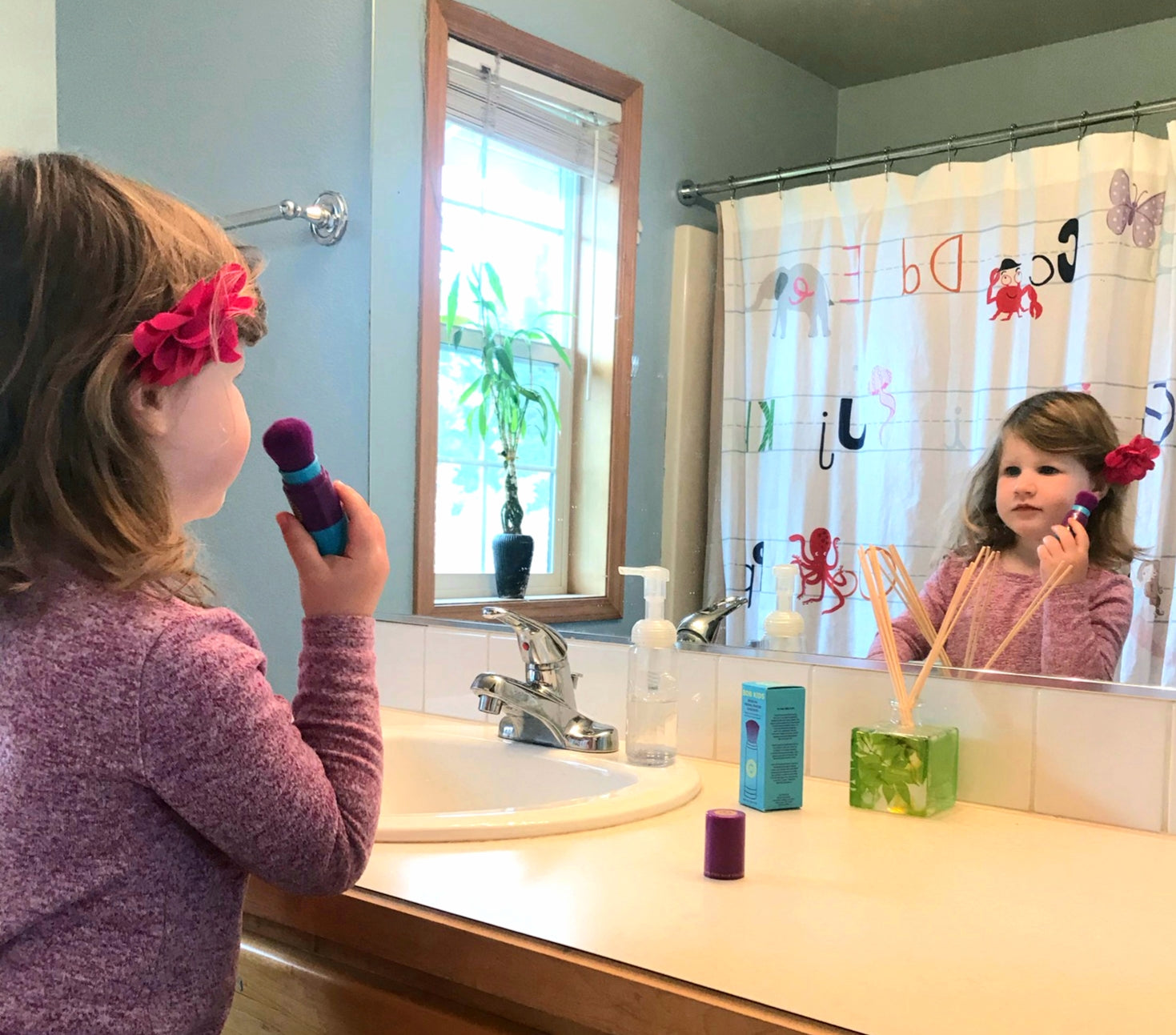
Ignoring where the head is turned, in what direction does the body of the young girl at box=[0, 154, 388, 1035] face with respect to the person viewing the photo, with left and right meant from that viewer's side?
facing away from the viewer and to the right of the viewer

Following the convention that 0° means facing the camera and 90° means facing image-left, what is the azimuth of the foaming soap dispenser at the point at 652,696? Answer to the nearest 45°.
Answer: approximately 90°

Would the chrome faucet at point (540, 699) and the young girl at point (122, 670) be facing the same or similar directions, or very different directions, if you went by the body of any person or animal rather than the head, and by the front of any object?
very different directions

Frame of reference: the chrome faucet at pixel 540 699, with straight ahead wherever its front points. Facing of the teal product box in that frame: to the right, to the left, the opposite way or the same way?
the same way

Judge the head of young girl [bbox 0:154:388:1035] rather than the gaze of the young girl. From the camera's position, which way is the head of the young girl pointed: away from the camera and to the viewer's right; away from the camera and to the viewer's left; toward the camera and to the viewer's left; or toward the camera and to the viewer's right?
away from the camera and to the viewer's right

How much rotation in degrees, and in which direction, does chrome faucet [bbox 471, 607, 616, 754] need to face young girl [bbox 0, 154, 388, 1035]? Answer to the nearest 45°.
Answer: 0° — it already faces them

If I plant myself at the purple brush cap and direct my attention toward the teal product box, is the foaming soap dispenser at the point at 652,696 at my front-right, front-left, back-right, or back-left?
front-left

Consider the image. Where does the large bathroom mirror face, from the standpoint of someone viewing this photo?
facing the viewer and to the left of the viewer
